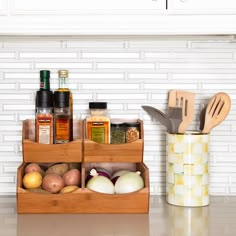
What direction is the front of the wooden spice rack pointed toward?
toward the camera

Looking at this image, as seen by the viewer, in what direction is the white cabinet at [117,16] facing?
toward the camera

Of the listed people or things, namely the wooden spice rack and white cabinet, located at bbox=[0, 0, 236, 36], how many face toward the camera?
2
